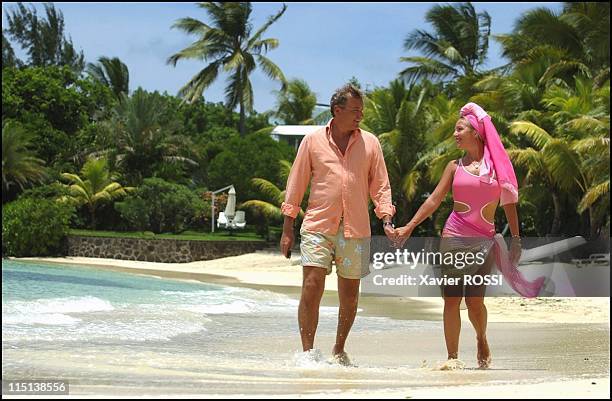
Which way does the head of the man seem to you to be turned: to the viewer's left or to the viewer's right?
to the viewer's right

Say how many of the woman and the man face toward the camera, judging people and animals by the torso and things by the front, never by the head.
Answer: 2

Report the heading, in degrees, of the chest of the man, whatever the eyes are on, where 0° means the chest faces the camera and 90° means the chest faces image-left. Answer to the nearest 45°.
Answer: approximately 0°

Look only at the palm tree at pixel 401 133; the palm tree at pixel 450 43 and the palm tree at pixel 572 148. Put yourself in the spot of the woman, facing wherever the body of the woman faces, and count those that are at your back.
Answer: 3

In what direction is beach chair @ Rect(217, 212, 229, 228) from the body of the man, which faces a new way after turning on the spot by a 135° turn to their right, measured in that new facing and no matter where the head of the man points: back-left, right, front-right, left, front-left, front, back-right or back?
front-right

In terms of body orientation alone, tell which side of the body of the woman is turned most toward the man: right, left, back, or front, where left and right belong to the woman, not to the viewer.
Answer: right

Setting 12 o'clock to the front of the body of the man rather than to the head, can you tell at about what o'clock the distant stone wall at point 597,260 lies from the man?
The distant stone wall is roughly at 7 o'clock from the man.

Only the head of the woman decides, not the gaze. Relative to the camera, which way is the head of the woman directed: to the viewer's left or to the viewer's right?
to the viewer's left

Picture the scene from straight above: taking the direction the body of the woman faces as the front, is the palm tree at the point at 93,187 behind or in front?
behind

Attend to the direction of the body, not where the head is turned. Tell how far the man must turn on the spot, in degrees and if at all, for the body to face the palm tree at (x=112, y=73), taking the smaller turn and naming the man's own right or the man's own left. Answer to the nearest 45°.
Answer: approximately 180°

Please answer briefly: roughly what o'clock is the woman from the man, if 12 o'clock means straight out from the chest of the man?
The woman is roughly at 9 o'clock from the man.

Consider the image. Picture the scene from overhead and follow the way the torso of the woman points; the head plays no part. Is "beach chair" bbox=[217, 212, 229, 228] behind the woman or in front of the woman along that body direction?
behind

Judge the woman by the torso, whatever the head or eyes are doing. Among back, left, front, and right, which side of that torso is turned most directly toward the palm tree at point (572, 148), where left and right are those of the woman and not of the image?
back
